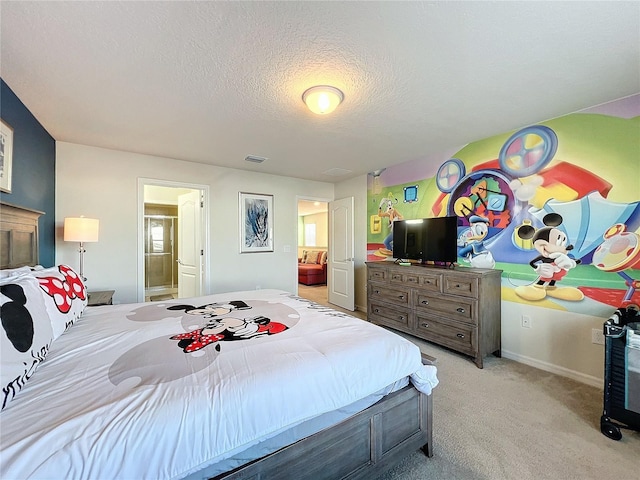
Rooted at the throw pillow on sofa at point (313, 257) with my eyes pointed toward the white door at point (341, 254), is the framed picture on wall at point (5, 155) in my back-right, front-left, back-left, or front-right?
front-right

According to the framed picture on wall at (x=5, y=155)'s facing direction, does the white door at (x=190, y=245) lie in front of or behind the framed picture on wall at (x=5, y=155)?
in front

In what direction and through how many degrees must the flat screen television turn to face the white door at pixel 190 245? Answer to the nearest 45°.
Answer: approximately 45° to its right

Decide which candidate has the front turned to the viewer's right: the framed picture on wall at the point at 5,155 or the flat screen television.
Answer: the framed picture on wall

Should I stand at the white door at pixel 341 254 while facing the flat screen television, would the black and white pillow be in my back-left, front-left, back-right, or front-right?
front-right

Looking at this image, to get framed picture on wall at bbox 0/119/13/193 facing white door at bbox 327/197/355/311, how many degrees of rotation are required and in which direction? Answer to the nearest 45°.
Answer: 0° — it already faces it

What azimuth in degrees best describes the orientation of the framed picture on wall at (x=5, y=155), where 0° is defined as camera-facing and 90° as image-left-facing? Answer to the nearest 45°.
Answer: approximately 270°

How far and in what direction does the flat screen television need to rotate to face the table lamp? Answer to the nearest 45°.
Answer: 0° — it already faces it

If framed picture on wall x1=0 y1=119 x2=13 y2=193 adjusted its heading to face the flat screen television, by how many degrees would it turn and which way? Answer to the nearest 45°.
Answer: approximately 45° to its right

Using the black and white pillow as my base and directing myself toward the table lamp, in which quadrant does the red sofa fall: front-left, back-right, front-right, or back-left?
front-right

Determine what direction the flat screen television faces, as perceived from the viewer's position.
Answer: facing the viewer and to the left of the viewer

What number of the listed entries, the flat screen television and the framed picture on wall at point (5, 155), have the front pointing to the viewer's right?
1

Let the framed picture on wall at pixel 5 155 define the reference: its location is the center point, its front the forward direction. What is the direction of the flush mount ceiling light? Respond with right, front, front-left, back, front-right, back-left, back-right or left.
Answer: front-right

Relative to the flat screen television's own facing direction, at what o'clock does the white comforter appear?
The white comforter is roughly at 11 o'clock from the flat screen television.
